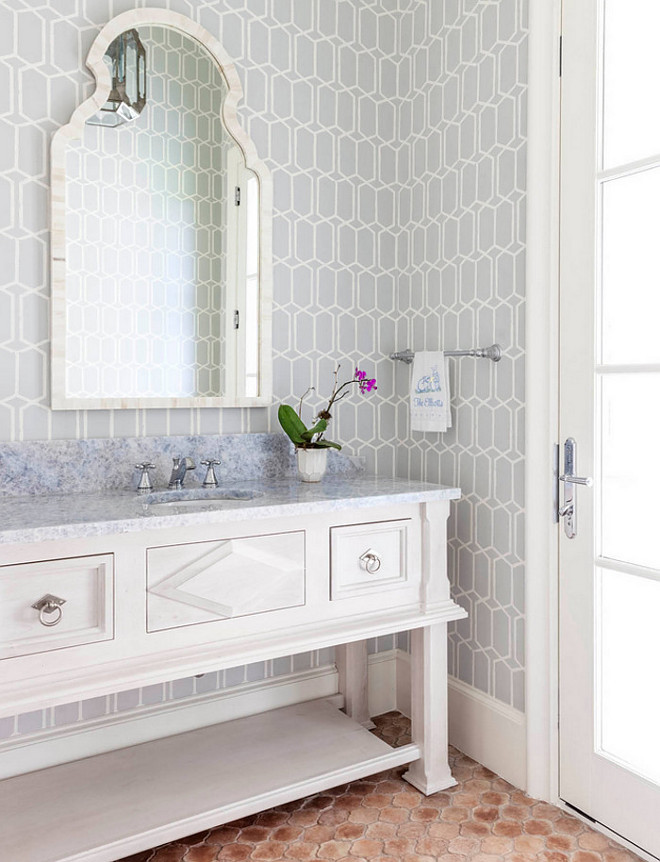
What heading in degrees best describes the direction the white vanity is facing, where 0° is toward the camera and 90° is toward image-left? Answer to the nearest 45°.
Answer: approximately 315°

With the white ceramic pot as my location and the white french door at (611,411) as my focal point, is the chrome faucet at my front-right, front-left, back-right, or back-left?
back-right

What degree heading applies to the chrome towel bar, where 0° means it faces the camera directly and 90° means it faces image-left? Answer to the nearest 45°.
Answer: approximately 45°

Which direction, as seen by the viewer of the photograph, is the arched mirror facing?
facing the viewer and to the right of the viewer

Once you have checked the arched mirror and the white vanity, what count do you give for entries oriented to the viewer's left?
0

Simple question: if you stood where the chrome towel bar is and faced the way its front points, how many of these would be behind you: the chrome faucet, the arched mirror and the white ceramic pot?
0

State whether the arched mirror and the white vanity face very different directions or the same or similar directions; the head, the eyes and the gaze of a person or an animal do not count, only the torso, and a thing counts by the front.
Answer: same or similar directions

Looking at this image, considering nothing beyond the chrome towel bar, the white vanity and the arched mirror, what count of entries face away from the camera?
0

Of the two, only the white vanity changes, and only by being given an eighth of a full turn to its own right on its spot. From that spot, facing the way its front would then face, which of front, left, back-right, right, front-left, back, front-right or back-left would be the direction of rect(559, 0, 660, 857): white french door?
left

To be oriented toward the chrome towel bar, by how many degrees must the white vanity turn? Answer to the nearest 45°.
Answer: approximately 45° to its left
